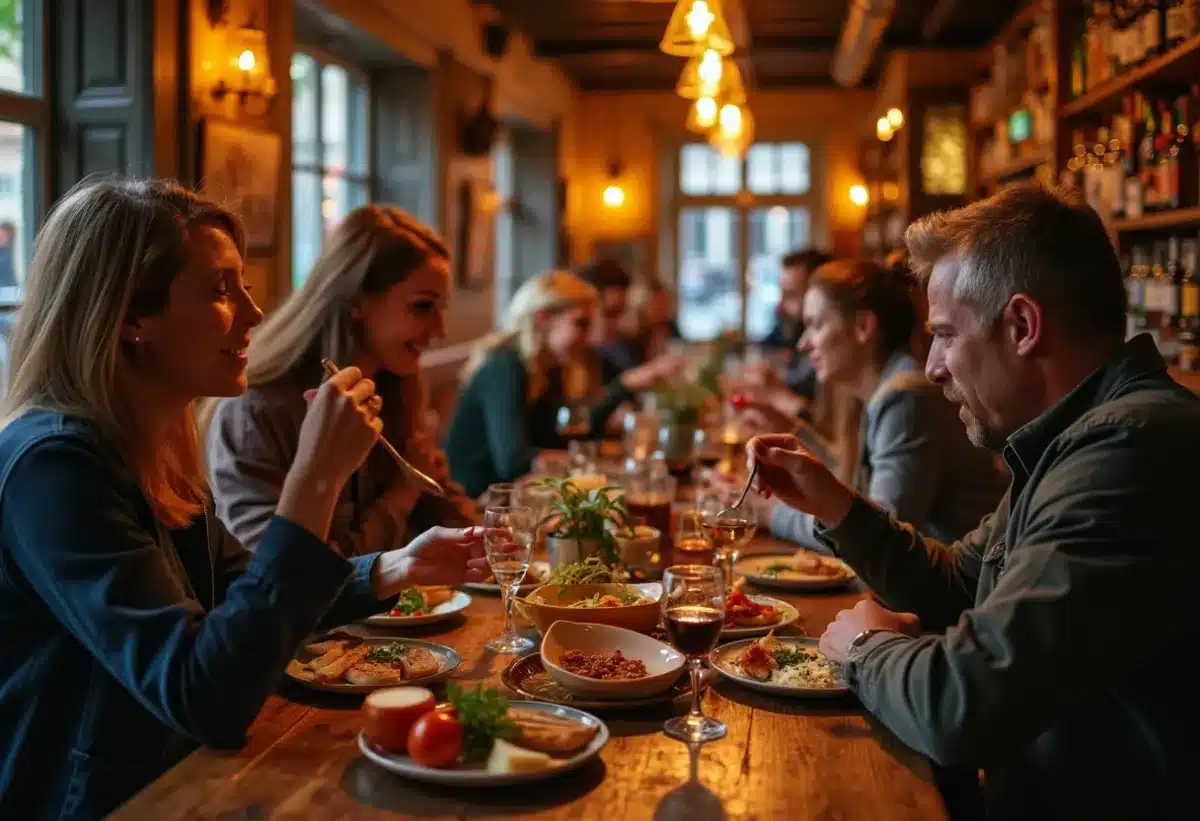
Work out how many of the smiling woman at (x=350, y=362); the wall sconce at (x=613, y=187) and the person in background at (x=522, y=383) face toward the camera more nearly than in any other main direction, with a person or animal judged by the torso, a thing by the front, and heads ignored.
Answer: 1

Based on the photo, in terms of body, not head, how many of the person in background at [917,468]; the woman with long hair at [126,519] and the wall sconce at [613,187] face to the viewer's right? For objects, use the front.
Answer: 1

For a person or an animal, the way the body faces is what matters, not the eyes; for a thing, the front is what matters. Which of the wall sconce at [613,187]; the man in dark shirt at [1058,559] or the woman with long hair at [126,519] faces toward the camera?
the wall sconce

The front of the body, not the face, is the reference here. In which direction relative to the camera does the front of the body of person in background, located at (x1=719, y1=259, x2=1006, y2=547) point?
to the viewer's left

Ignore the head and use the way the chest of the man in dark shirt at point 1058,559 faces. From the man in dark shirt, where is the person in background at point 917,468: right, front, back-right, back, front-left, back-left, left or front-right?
right

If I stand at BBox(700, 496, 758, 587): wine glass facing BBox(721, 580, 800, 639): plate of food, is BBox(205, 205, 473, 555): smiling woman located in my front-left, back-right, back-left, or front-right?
back-right

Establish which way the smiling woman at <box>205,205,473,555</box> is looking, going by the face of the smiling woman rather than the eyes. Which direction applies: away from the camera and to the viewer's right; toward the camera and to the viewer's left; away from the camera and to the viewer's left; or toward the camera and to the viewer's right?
toward the camera and to the viewer's right

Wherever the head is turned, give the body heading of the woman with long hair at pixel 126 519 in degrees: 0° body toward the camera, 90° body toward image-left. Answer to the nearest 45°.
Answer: approximately 270°

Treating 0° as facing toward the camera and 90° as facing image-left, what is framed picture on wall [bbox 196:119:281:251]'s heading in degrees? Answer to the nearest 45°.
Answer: approximately 315°

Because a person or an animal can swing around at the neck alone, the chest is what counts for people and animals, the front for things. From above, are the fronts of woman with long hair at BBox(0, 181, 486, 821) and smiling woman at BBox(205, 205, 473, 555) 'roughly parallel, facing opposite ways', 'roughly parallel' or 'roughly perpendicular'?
roughly parallel

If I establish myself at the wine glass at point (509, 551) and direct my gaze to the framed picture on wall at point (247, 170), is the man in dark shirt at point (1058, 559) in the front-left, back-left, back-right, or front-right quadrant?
back-right

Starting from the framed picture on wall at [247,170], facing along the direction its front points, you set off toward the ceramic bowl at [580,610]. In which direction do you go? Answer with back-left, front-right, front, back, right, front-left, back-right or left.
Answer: front-right

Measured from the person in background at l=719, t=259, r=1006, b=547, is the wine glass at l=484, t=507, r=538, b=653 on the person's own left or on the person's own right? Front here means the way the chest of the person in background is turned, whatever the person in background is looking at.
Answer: on the person's own left

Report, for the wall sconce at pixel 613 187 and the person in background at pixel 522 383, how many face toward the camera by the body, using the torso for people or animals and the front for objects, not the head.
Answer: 1

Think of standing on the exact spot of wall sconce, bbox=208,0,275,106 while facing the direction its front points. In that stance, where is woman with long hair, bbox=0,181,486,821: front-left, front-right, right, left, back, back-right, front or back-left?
front-right

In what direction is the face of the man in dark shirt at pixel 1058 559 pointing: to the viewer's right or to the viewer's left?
to the viewer's left

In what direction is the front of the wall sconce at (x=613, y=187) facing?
toward the camera

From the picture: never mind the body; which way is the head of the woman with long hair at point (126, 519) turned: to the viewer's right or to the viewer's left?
to the viewer's right
